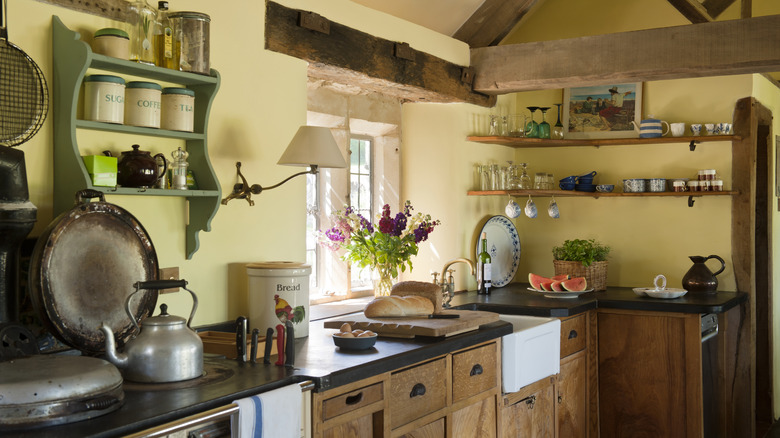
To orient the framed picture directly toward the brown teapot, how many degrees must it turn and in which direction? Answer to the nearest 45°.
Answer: approximately 45° to its right

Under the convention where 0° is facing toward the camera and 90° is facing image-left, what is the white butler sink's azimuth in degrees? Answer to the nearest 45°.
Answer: approximately 315°

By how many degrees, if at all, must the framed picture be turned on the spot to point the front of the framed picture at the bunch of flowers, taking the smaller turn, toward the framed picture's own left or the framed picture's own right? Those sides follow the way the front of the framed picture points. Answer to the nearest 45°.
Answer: approximately 45° to the framed picture's own right

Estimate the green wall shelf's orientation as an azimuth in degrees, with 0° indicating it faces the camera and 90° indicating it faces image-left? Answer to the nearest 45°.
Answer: approximately 315°

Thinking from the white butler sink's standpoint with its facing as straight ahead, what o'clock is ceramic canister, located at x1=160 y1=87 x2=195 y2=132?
The ceramic canister is roughly at 3 o'clock from the white butler sink.

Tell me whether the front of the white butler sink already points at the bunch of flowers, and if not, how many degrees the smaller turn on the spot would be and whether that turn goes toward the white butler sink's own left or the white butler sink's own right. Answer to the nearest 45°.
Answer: approximately 135° to the white butler sink's own right

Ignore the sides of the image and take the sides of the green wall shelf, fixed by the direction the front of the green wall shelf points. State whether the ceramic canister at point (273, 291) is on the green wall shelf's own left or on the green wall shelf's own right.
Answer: on the green wall shelf's own left
